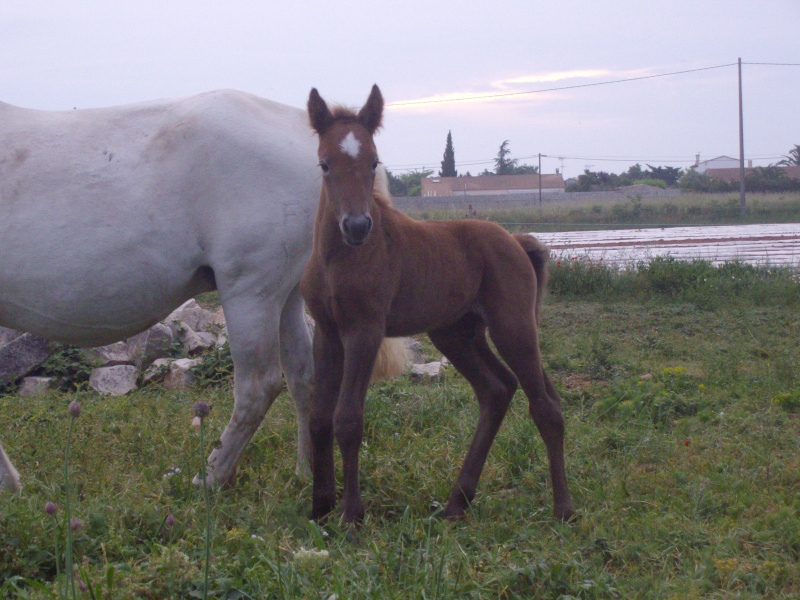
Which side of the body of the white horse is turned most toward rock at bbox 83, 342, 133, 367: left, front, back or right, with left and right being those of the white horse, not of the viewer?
right

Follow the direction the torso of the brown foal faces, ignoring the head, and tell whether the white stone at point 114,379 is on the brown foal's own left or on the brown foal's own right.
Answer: on the brown foal's own right

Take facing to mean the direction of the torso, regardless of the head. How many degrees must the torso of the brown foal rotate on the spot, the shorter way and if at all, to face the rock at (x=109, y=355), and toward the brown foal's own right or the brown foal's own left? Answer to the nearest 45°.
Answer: approximately 90° to the brown foal's own right

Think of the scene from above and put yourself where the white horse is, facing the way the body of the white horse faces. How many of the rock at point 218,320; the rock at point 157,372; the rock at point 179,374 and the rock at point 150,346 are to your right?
4

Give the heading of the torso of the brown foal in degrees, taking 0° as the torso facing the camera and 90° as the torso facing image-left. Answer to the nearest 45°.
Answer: approximately 45°

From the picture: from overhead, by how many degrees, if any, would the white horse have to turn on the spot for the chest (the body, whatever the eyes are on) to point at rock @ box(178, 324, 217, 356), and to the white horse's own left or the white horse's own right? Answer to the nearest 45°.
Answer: approximately 90° to the white horse's own right

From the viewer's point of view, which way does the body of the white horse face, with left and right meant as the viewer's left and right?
facing to the left of the viewer

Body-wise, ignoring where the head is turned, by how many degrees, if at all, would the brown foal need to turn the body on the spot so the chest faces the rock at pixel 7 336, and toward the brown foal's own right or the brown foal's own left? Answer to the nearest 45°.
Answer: approximately 90° to the brown foal's own right
